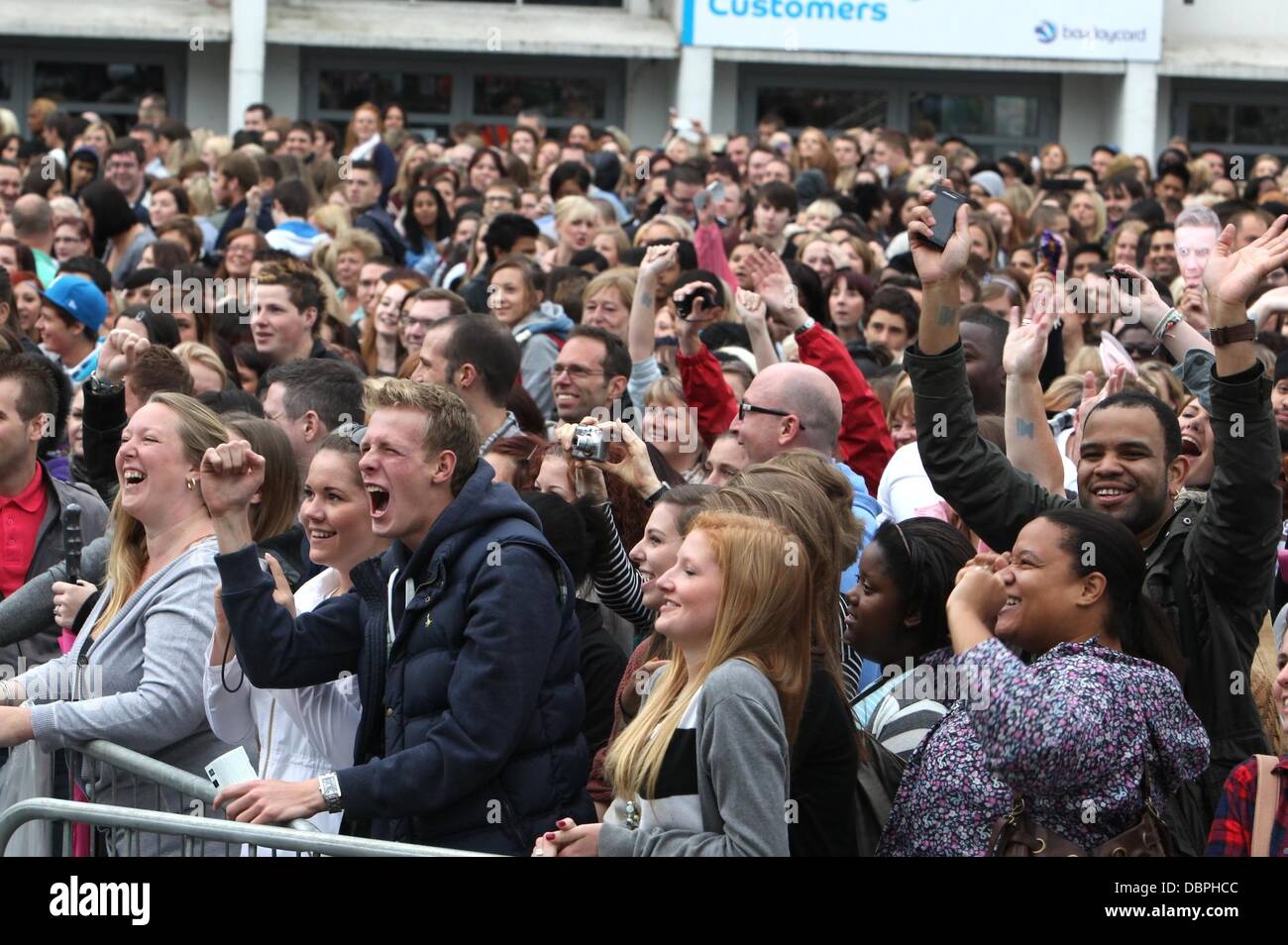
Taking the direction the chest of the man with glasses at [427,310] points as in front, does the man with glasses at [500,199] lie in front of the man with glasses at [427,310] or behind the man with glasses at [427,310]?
behind

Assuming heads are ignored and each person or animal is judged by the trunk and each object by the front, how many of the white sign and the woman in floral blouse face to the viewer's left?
1

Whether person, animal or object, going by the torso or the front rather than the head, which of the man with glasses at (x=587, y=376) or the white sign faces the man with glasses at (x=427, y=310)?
the white sign

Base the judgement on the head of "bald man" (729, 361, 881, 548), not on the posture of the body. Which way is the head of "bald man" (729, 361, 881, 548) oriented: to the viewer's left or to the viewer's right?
to the viewer's left

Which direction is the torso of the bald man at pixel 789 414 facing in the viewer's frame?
to the viewer's left

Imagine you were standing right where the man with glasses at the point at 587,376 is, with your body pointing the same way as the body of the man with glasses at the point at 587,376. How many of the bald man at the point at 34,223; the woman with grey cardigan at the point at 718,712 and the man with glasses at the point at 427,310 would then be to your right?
2

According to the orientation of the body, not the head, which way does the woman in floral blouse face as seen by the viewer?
to the viewer's left

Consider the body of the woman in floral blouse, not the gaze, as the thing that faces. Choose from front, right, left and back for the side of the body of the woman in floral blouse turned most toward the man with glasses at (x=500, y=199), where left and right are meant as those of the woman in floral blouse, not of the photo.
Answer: right

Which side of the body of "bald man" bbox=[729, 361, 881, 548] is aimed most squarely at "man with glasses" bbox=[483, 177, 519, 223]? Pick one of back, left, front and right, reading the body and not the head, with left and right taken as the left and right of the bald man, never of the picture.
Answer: right

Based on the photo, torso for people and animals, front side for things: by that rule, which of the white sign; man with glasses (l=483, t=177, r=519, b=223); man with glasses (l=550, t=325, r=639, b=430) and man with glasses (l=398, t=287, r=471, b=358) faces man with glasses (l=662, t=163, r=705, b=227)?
the white sign

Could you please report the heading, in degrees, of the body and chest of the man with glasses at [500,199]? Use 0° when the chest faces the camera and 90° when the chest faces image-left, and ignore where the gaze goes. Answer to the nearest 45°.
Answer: approximately 45°

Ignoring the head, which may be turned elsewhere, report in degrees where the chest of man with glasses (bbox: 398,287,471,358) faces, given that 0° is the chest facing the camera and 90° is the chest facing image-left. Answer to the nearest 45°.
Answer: approximately 45°
